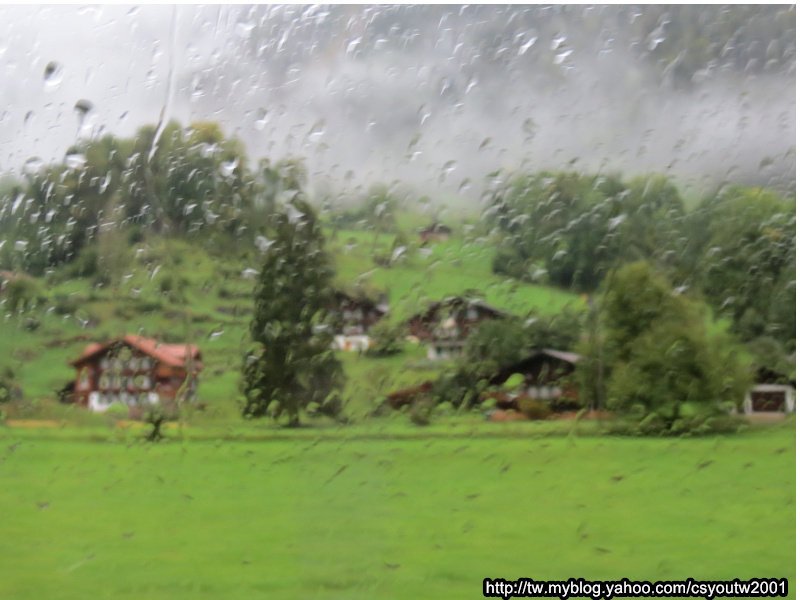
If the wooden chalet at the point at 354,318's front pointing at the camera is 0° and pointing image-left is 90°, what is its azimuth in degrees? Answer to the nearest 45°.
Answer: approximately 0°

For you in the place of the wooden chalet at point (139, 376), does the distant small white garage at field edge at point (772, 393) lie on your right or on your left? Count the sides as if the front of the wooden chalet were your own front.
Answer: on your left

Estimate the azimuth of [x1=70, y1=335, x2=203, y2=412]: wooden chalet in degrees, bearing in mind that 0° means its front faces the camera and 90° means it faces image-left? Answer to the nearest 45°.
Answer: approximately 0°

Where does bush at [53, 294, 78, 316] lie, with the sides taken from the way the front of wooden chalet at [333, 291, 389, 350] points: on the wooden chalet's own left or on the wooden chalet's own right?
on the wooden chalet's own right

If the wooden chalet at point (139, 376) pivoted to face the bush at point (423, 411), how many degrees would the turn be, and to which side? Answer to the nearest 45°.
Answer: approximately 90° to its left

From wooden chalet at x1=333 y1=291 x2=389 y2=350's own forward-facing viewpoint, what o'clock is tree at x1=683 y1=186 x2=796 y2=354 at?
The tree is roughly at 9 o'clock from the wooden chalet.
